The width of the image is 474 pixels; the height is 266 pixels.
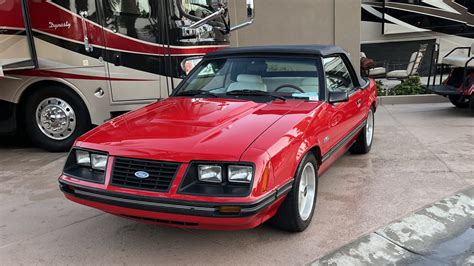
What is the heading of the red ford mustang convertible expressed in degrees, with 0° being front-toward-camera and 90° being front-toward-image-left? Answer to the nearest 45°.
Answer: approximately 45°

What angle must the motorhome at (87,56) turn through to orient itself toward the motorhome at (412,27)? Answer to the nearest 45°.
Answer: approximately 90° to its left

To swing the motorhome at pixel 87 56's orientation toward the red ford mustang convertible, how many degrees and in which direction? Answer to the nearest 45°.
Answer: approximately 45° to its right

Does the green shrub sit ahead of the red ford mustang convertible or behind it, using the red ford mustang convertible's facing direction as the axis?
behind

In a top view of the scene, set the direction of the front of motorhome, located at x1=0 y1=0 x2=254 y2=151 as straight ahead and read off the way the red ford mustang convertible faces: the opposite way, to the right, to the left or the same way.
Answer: to the right

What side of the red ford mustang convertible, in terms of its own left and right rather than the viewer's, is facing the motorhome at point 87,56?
right

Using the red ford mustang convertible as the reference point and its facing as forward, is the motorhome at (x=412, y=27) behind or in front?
behind

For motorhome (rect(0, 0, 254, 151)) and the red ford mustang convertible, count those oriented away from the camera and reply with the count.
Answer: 0
